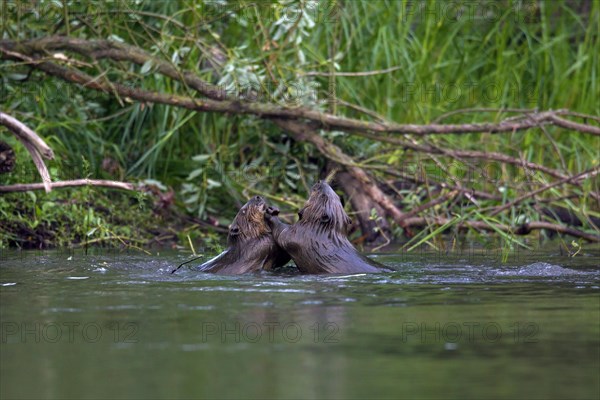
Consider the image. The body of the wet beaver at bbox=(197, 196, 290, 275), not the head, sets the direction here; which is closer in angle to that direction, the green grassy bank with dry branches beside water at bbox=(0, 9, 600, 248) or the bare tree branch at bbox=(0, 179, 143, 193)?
the green grassy bank with dry branches beside water

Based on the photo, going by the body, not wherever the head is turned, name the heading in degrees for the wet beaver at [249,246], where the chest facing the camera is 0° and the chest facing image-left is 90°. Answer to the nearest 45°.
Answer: approximately 270°

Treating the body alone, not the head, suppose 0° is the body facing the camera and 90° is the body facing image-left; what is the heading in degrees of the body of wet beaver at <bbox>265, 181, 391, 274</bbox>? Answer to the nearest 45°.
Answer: approximately 135°

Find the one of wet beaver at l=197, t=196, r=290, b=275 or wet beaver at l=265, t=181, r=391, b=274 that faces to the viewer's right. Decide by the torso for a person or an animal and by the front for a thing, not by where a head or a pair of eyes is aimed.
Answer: wet beaver at l=197, t=196, r=290, b=275

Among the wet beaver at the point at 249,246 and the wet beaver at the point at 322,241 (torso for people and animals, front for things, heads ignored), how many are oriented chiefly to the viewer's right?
1

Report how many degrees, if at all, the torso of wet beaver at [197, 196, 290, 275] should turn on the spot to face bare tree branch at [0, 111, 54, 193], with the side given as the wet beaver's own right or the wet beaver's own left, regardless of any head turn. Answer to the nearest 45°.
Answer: approximately 135° to the wet beaver's own left
